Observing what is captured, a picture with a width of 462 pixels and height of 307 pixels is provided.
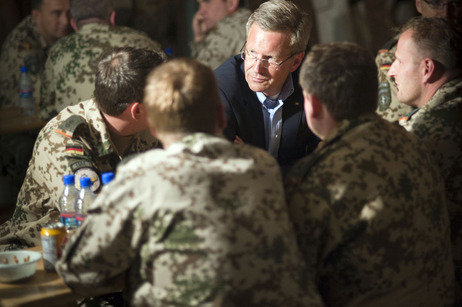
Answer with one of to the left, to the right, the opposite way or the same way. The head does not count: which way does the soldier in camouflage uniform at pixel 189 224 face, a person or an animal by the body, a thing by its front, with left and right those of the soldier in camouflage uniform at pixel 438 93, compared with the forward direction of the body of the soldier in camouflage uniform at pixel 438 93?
to the right

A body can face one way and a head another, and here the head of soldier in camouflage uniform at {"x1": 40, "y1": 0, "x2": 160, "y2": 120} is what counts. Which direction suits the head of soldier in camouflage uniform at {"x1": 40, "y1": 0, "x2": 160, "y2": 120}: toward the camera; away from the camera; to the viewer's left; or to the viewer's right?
away from the camera

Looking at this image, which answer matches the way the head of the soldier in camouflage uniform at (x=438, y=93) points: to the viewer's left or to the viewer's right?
to the viewer's left

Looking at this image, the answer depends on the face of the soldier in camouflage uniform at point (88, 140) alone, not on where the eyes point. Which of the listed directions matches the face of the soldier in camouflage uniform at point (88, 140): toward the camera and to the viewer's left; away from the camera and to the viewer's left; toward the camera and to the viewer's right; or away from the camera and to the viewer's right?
away from the camera and to the viewer's right

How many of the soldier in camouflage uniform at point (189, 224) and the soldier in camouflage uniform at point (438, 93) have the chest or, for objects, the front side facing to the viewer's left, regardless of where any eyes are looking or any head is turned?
1

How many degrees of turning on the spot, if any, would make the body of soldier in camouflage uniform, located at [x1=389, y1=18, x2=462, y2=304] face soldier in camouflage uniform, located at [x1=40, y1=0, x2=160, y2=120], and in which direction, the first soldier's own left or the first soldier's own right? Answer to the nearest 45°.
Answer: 0° — they already face them

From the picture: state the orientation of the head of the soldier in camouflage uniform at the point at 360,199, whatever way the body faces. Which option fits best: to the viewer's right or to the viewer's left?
to the viewer's left

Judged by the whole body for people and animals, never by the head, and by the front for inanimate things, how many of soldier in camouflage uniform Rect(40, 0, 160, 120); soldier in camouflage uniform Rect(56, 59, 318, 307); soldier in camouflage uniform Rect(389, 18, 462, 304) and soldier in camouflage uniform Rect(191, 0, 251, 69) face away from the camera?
2

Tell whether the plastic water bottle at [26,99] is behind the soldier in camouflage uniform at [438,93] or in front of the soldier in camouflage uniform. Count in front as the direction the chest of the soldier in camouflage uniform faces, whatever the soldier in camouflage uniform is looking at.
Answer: in front

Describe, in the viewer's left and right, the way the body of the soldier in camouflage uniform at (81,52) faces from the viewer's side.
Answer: facing away from the viewer

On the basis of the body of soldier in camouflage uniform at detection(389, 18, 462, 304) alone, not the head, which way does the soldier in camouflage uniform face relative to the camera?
to the viewer's left

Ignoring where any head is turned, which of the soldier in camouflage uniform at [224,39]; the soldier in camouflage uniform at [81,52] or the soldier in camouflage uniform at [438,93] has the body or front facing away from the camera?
the soldier in camouflage uniform at [81,52]

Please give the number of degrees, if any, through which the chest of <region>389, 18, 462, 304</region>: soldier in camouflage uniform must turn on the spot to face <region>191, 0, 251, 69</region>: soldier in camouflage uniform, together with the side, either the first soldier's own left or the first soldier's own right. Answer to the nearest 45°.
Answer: approximately 45° to the first soldier's own right

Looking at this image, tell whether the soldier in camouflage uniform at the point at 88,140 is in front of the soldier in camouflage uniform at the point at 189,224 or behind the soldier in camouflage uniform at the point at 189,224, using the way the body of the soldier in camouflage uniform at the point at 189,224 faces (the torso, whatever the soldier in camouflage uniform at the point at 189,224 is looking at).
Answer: in front

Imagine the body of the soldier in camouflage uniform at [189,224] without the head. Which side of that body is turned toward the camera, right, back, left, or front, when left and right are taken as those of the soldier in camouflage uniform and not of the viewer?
back

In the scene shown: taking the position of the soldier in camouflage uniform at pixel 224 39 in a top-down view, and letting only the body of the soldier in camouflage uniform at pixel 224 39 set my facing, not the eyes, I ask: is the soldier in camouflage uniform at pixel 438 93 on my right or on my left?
on my left

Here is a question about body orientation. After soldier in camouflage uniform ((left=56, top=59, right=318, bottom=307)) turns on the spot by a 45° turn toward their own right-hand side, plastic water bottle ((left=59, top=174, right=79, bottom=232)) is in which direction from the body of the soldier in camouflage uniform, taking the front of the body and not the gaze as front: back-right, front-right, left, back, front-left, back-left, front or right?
left
